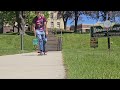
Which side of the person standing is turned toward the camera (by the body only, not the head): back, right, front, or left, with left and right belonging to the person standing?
front
